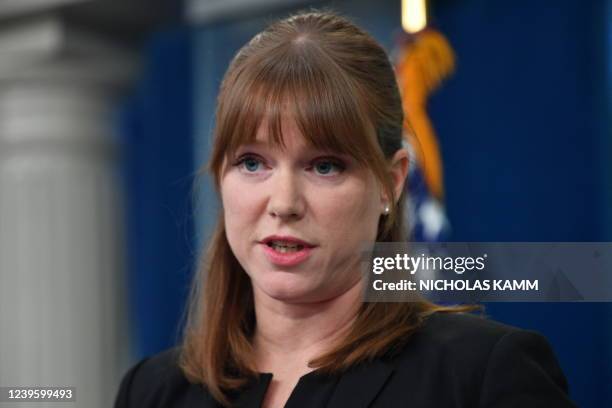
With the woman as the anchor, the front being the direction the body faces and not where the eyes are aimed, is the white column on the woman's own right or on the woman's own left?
on the woman's own right

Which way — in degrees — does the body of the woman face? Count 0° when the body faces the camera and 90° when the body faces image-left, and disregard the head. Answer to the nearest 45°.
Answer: approximately 45°

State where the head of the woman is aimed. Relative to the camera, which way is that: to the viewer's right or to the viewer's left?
to the viewer's left
